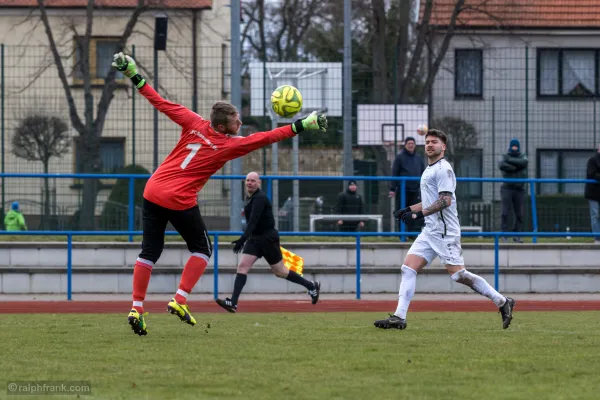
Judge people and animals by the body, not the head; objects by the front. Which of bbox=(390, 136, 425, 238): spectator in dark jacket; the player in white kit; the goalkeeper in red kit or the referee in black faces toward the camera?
the spectator in dark jacket

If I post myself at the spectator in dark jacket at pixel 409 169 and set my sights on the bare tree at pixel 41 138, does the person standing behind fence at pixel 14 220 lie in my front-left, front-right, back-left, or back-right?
front-left

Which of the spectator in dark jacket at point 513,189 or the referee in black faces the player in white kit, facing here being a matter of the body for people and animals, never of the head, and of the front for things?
the spectator in dark jacket

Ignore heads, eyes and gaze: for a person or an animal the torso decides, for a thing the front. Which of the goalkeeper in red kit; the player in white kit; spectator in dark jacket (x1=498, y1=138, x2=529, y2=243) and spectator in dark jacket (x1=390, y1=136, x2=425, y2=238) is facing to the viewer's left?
the player in white kit

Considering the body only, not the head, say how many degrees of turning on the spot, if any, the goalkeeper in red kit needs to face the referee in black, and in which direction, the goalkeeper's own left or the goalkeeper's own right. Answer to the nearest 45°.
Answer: approximately 45° to the goalkeeper's own left

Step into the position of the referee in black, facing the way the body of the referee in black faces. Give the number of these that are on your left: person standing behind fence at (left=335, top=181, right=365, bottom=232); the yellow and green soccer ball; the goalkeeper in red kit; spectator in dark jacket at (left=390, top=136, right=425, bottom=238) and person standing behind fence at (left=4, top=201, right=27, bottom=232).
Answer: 2

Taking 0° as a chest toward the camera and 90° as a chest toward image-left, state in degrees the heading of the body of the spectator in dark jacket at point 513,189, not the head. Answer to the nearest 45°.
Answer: approximately 0°

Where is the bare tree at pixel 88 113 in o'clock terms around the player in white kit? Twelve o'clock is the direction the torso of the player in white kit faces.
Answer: The bare tree is roughly at 2 o'clock from the player in white kit.

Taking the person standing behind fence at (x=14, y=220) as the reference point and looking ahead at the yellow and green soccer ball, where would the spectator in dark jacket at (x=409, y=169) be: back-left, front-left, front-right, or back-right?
front-left

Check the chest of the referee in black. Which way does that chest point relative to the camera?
to the viewer's left

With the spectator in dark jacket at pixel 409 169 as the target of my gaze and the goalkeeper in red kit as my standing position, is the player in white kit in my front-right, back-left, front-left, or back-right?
front-right

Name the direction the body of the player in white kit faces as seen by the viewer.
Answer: to the viewer's left

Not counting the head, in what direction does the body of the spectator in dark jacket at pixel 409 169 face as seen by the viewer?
toward the camera

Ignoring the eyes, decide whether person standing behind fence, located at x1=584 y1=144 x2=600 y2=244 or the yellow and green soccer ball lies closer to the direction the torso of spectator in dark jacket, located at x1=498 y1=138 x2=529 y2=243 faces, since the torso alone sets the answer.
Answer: the yellow and green soccer ball

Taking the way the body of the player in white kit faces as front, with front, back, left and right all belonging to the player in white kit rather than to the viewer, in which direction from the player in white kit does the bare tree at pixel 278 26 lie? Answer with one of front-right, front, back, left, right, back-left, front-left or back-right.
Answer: right
